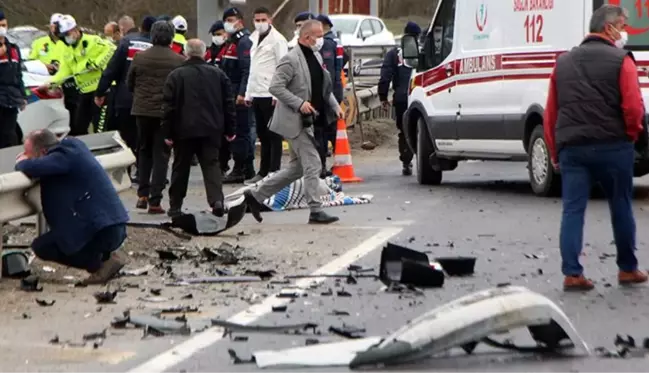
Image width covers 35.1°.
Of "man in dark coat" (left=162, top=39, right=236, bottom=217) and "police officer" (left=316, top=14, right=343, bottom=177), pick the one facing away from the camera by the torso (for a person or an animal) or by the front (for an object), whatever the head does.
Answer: the man in dark coat

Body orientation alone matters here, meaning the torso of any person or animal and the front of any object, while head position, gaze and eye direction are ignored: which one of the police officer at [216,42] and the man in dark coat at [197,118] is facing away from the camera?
the man in dark coat

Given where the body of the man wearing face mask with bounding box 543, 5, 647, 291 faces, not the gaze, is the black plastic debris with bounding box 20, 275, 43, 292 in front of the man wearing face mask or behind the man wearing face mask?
behind

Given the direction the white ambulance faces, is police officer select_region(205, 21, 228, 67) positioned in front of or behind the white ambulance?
in front

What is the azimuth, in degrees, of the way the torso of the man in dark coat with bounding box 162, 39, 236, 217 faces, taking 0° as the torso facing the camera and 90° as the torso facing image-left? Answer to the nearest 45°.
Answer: approximately 180°

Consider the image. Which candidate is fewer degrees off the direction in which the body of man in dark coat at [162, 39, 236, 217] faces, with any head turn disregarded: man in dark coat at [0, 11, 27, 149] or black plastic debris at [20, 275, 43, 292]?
the man in dark coat

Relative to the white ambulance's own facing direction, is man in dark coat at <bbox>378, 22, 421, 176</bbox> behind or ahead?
ahead

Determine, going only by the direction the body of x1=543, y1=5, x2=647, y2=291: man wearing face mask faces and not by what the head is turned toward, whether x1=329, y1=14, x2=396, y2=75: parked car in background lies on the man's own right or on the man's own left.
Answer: on the man's own left

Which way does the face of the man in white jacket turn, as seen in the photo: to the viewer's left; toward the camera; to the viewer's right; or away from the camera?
toward the camera

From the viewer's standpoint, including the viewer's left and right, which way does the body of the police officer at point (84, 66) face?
facing the viewer and to the left of the viewer

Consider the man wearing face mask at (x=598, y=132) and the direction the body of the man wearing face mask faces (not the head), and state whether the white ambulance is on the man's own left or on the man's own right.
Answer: on the man's own left

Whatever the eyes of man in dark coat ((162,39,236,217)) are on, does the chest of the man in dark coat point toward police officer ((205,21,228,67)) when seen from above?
yes

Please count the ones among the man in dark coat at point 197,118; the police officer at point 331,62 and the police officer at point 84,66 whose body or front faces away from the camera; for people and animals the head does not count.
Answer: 1
